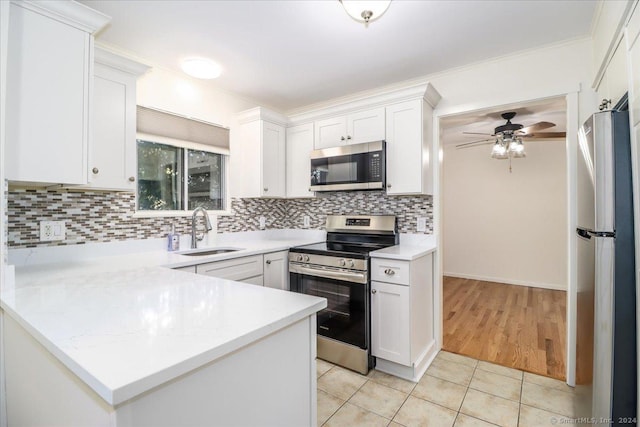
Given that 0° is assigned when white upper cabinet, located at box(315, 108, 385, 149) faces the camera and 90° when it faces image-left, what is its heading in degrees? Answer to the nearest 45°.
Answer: approximately 45°

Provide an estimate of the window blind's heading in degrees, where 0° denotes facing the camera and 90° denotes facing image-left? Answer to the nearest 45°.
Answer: approximately 315°

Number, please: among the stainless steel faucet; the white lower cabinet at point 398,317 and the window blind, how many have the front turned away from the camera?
0

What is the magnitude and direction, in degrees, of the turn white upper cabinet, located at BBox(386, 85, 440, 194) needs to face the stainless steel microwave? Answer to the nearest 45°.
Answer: approximately 45° to its right

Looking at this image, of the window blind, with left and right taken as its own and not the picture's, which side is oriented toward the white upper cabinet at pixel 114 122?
right

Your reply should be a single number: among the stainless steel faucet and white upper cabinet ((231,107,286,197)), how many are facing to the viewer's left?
0

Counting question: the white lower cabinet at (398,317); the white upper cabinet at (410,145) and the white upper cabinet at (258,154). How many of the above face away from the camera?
0

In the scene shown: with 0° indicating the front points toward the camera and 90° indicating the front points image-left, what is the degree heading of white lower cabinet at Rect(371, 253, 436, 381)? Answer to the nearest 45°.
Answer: approximately 45°

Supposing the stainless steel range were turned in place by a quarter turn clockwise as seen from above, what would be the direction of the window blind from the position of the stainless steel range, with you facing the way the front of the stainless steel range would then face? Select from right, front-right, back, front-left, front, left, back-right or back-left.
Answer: front-left

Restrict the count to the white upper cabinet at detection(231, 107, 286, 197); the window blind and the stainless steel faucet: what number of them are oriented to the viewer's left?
0

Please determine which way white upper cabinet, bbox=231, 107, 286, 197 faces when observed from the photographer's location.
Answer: facing the viewer and to the right of the viewer

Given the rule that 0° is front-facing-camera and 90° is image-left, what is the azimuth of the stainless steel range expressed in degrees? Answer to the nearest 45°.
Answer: approximately 45°

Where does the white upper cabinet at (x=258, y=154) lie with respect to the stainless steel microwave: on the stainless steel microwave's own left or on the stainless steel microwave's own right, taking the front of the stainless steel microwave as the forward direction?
on the stainless steel microwave's own right

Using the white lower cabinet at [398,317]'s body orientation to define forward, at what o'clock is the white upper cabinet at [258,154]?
The white upper cabinet is roughly at 2 o'clock from the white lower cabinet.
